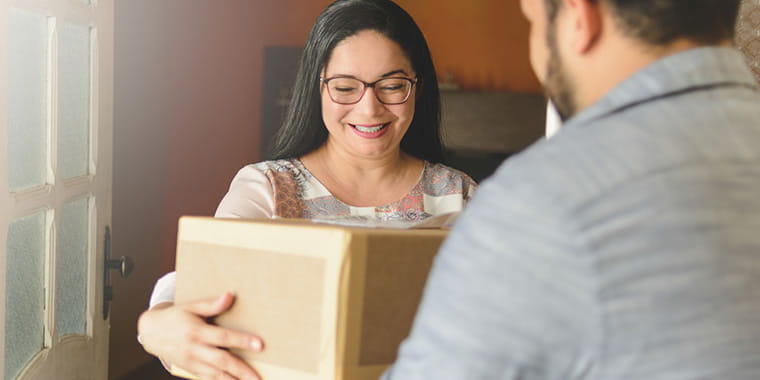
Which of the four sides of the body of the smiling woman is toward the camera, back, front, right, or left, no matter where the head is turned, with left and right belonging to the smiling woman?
front

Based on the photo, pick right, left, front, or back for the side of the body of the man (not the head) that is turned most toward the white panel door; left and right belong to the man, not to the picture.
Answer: front

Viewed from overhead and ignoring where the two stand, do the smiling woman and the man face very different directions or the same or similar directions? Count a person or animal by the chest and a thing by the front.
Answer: very different directions

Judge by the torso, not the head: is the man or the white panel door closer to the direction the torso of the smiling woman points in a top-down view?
the man

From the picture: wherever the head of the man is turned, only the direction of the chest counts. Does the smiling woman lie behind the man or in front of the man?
in front

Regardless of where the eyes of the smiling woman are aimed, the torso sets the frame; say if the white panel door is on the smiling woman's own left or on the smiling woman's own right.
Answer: on the smiling woman's own right

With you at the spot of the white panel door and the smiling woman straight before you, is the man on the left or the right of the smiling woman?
right

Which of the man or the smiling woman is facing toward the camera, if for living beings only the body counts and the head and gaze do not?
the smiling woman

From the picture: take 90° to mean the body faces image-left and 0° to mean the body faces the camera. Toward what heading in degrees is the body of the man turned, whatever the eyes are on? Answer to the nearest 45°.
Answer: approximately 135°

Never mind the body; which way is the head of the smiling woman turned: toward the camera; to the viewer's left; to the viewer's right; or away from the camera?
toward the camera

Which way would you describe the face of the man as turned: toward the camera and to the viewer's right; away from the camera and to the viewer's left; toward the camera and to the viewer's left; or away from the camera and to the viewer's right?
away from the camera and to the viewer's left

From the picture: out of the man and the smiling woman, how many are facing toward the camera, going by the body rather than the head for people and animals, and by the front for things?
1

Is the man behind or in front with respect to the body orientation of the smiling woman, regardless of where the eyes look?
in front
